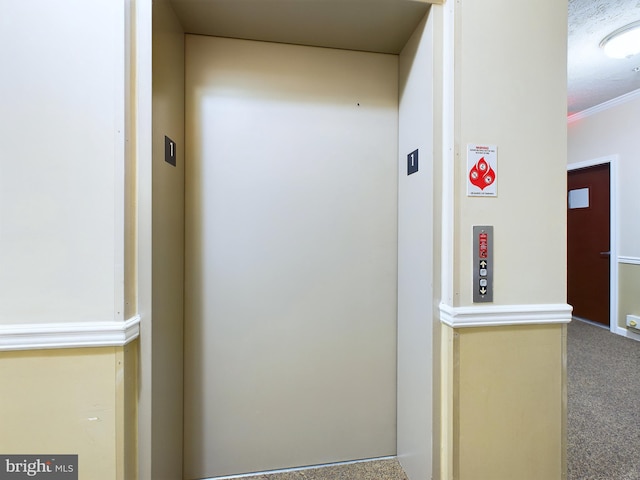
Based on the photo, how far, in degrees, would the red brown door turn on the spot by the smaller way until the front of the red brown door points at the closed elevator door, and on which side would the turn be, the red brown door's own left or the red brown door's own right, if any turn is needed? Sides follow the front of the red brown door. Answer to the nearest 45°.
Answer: approximately 45° to the red brown door's own left

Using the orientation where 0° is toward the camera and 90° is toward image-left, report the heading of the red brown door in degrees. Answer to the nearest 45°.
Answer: approximately 45°

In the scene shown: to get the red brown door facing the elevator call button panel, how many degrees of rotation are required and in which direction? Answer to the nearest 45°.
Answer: approximately 45° to its left

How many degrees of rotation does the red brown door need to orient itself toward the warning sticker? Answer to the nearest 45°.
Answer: approximately 45° to its left

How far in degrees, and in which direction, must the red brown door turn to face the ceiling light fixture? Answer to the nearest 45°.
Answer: approximately 45° to its left
